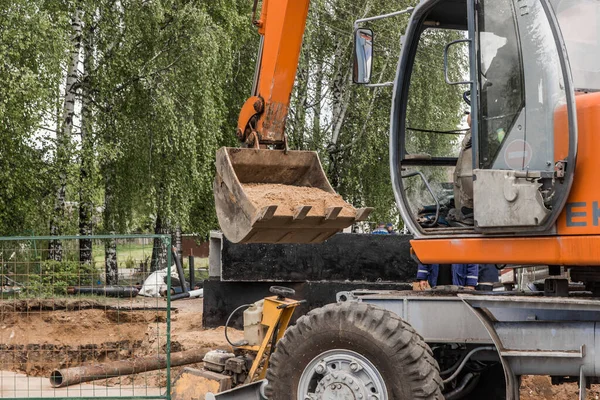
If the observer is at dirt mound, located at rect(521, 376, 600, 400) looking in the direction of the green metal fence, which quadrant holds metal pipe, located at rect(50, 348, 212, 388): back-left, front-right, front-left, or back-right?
front-right

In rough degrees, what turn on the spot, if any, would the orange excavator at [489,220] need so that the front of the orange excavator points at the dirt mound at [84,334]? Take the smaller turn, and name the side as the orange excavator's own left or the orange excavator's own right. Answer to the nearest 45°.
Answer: approximately 45° to the orange excavator's own right

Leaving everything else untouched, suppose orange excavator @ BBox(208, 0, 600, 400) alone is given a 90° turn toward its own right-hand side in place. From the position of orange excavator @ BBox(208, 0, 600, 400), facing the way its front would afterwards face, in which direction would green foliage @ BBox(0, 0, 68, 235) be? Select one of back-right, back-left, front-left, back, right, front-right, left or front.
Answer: front-left

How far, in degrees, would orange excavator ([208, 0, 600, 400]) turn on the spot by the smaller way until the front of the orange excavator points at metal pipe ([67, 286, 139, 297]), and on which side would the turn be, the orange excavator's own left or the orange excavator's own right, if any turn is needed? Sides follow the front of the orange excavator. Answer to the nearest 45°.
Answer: approximately 45° to the orange excavator's own right

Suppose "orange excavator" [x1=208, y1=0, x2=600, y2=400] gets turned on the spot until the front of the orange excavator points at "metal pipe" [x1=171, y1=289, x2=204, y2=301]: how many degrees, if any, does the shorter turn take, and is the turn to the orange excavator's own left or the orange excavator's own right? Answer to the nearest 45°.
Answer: approximately 45° to the orange excavator's own right

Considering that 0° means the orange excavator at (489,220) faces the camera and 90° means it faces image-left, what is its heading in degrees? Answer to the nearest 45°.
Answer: approximately 90°

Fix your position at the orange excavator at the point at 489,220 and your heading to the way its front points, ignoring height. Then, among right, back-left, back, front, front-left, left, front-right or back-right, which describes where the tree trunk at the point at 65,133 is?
front-right

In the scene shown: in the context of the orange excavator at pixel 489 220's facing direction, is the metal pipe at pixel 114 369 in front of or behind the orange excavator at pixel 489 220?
in front
